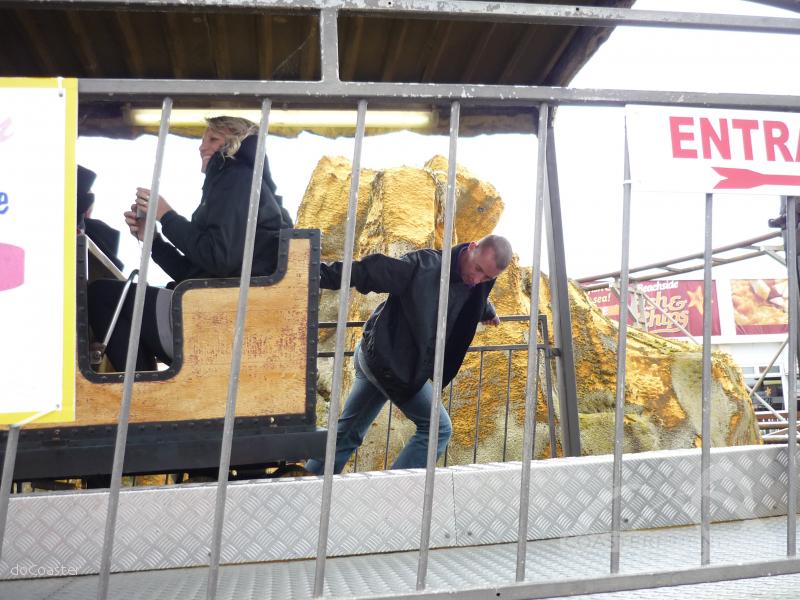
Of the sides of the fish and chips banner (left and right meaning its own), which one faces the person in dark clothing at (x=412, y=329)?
front

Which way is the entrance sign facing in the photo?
toward the camera

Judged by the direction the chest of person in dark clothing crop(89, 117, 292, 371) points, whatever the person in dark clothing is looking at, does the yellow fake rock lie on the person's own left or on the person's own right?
on the person's own right

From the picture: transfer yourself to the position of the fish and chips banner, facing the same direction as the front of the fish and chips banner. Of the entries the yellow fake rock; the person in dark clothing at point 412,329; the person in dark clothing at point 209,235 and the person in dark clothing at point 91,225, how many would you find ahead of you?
4

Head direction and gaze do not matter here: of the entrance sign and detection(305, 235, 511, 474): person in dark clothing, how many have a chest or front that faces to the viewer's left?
0

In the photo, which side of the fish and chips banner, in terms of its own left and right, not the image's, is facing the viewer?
front

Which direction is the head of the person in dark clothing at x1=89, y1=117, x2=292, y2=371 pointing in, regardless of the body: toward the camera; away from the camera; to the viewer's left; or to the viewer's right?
to the viewer's left

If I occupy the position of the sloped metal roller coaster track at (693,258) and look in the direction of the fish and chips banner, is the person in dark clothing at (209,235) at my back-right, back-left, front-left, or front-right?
back-left

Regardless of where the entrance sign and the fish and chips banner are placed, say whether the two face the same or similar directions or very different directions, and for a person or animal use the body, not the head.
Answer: same or similar directions

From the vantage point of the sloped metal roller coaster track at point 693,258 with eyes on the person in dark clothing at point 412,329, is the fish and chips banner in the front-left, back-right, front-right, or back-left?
back-right

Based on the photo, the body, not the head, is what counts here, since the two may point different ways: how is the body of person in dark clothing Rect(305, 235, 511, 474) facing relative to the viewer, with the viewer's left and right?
facing the viewer and to the right of the viewer

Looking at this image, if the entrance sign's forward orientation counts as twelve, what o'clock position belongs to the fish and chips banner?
The fish and chips banner is roughly at 6 o'clock from the entrance sign.

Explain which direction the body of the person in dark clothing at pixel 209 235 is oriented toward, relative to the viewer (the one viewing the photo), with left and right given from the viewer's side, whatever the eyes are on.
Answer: facing to the left of the viewer

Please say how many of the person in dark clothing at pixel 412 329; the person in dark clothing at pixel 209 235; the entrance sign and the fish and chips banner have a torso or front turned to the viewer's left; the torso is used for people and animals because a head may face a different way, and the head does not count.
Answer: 1

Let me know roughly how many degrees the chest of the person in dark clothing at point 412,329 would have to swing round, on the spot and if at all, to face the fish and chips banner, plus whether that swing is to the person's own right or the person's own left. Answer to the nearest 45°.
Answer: approximately 90° to the person's own left

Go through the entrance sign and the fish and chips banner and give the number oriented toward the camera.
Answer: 2
